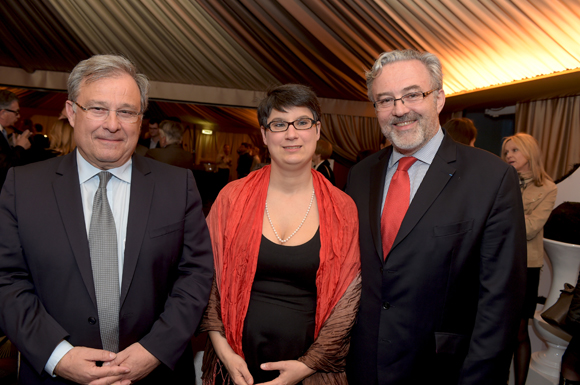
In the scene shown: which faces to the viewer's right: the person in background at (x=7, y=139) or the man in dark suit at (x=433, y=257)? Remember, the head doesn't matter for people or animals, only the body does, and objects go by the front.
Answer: the person in background

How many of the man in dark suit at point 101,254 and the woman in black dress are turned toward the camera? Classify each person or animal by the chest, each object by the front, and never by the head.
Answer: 2

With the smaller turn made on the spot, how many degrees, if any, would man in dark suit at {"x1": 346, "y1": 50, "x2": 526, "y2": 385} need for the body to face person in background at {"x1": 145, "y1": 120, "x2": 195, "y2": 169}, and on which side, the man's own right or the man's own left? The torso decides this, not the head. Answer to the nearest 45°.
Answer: approximately 90° to the man's own right

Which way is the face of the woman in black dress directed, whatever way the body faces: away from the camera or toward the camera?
toward the camera

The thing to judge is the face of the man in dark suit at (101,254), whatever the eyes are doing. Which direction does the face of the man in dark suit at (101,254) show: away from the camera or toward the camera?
toward the camera

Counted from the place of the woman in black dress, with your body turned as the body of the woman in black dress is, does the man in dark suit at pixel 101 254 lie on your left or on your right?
on your right

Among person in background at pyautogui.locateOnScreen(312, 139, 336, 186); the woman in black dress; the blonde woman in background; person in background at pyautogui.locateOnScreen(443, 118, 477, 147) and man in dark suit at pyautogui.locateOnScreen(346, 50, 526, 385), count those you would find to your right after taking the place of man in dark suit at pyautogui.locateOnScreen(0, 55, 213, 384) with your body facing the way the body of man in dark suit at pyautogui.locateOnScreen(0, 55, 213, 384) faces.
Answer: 0

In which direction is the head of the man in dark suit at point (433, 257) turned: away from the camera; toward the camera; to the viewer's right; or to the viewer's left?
toward the camera

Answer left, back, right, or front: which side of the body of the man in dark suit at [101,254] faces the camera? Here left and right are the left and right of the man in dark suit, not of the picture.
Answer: front

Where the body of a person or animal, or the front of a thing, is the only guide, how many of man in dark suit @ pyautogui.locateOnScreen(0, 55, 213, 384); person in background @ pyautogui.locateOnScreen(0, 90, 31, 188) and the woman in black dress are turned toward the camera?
2

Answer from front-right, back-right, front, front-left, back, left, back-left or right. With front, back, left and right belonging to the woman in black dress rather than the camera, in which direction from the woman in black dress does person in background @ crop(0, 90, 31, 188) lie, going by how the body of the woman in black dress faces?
back-right

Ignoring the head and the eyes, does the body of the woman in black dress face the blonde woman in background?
no

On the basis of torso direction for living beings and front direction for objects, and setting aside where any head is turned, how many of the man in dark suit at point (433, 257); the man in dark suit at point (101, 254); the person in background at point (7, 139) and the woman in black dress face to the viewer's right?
1

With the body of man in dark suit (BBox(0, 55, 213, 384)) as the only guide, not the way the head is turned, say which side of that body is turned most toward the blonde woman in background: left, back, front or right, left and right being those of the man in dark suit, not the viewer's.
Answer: left

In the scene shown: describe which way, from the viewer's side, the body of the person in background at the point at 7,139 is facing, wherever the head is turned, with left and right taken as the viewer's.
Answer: facing to the right of the viewer

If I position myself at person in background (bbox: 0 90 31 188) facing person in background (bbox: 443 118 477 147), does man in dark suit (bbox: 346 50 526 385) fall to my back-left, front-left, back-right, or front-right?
front-right

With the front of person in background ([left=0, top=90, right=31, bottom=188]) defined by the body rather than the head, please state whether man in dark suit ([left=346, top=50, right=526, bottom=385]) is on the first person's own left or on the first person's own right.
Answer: on the first person's own right

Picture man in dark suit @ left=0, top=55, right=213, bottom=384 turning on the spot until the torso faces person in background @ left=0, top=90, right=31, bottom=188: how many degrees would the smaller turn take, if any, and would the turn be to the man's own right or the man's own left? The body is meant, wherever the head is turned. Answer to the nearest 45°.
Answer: approximately 180°
